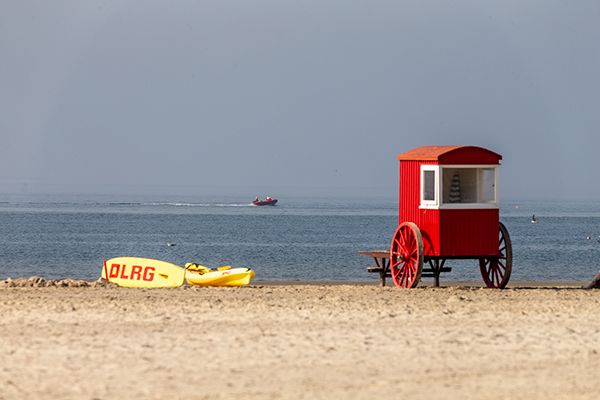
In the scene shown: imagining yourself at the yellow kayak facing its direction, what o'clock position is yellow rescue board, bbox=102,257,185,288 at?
The yellow rescue board is roughly at 7 o'clock from the yellow kayak.

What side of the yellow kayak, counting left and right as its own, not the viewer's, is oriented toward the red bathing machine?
front

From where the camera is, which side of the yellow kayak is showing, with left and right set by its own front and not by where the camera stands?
right

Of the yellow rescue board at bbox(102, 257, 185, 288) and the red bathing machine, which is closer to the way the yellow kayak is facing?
the red bathing machine
